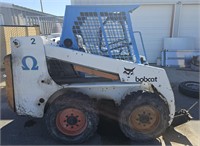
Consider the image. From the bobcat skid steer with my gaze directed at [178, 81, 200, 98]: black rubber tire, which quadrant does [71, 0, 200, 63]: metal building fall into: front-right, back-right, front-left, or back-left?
front-left

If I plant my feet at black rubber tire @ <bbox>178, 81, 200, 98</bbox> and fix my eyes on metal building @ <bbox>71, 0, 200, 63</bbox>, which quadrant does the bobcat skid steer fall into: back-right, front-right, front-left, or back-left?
back-left

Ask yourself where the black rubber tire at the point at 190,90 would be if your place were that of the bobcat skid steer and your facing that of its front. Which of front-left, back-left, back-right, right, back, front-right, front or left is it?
front-left

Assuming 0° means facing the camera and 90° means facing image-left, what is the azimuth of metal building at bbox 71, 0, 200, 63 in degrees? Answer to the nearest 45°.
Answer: approximately 0°

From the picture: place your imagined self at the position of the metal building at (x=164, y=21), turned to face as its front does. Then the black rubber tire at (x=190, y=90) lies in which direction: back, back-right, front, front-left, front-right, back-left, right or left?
front

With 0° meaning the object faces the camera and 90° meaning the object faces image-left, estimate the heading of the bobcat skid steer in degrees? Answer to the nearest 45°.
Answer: approximately 270°

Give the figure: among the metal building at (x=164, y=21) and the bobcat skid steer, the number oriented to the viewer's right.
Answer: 1

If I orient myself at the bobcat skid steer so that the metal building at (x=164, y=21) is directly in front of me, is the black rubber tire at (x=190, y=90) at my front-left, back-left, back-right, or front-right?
front-right

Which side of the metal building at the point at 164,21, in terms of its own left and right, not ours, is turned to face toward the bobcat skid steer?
front

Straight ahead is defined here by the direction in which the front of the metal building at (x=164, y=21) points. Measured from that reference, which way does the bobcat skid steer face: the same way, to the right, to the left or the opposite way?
to the left

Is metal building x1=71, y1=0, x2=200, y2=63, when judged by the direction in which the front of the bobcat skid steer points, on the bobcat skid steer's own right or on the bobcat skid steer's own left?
on the bobcat skid steer's own left
